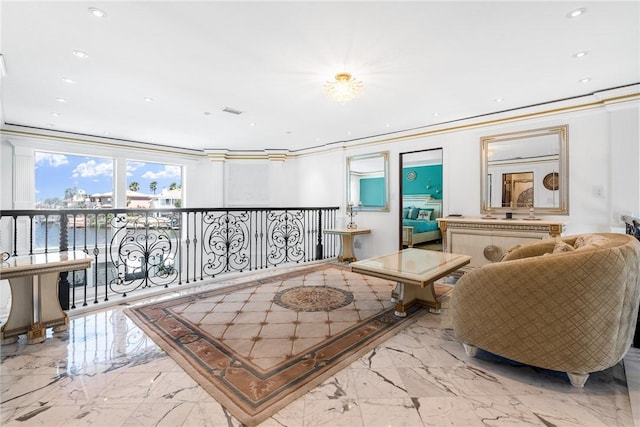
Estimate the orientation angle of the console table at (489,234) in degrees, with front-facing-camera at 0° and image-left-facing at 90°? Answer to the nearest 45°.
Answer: approximately 45°

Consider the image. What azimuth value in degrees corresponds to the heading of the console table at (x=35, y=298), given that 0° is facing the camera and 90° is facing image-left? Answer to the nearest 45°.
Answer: approximately 315°

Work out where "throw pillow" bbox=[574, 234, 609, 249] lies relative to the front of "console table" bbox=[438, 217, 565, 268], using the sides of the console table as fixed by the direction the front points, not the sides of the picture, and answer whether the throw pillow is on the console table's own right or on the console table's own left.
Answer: on the console table's own left

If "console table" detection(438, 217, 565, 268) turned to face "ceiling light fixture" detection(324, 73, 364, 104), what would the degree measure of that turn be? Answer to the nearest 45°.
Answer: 0° — it already faces it

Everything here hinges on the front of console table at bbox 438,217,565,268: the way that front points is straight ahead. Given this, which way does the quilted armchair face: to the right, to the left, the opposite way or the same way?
to the right

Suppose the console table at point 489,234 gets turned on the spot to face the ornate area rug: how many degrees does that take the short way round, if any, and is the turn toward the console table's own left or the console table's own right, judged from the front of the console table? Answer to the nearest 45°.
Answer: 0° — it already faces it

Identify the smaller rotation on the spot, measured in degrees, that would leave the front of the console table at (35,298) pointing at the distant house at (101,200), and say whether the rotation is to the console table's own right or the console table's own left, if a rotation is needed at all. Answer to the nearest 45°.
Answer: approximately 135° to the console table's own left
